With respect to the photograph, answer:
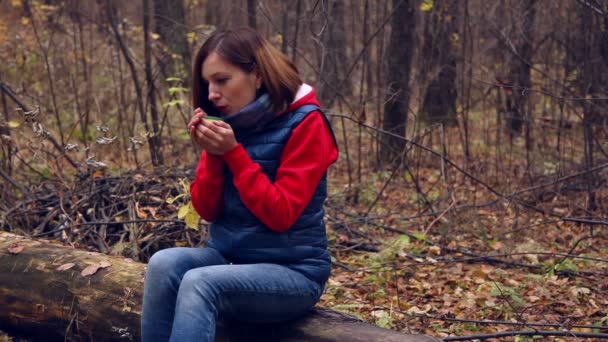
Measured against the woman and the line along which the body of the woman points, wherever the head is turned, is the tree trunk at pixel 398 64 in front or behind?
behind

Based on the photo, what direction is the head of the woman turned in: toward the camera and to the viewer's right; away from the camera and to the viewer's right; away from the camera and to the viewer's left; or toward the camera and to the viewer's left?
toward the camera and to the viewer's left

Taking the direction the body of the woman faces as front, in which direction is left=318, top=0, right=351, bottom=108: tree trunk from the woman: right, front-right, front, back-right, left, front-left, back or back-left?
back-right

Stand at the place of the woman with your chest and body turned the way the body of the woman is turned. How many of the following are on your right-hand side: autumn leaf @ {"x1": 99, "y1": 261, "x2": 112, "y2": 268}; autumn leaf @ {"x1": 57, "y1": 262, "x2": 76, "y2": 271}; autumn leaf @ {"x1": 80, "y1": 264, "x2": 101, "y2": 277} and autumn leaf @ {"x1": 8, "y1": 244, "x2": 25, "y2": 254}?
4

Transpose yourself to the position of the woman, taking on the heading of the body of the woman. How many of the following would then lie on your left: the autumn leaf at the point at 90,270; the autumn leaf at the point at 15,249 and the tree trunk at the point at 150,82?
0

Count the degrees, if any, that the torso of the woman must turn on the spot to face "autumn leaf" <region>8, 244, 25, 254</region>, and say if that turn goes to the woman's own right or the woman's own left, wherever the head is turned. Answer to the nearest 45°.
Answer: approximately 90° to the woman's own right

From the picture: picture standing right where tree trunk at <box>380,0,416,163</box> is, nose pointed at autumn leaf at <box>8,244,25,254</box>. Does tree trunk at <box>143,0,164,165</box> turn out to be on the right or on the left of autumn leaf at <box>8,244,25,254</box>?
right

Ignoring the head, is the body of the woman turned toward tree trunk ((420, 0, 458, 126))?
no

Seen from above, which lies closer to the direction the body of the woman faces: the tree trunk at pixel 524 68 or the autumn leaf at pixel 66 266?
the autumn leaf

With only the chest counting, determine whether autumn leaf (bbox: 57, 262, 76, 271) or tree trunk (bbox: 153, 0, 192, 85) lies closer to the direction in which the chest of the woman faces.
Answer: the autumn leaf

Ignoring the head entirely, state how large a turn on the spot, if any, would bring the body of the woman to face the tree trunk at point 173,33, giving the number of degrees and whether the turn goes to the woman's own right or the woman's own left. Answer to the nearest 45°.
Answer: approximately 135° to the woman's own right

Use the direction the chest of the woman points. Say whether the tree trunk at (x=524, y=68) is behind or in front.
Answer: behind

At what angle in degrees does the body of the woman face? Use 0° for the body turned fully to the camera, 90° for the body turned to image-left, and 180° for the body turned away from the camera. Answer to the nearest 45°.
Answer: approximately 45°
